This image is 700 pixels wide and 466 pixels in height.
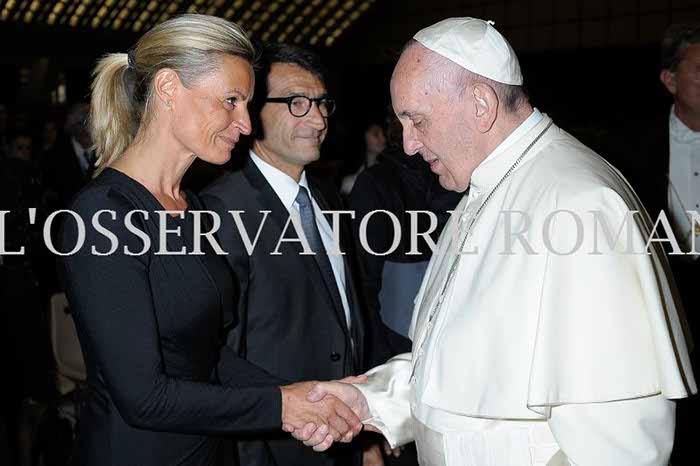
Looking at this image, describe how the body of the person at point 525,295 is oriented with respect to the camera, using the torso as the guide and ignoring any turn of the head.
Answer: to the viewer's left

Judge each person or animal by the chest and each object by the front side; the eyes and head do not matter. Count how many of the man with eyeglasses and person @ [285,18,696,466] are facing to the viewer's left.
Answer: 1

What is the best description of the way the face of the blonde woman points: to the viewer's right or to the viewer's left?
to the viewer's right

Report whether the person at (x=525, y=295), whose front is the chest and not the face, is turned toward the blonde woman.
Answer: yes

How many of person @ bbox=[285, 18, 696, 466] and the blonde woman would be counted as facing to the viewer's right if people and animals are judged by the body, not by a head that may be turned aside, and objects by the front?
1

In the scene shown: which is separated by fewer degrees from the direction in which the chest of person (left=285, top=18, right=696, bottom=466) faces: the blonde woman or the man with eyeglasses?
the blonde woman

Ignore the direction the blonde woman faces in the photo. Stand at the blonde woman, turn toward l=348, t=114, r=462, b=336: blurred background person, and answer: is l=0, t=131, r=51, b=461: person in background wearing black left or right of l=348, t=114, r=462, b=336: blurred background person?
left

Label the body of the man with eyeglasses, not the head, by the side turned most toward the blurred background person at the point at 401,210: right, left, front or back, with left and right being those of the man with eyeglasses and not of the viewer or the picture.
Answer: left

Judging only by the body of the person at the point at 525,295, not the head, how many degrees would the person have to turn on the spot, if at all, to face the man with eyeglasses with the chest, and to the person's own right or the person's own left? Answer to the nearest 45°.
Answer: approximately 45° to the person's own right

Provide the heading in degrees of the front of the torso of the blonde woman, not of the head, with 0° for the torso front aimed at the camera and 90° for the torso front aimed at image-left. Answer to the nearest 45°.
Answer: approximately 270°
